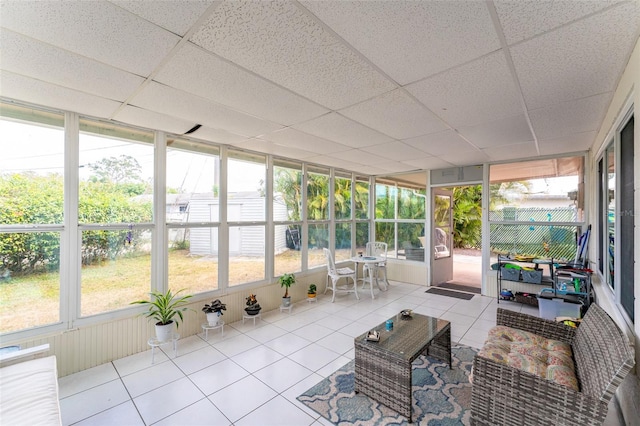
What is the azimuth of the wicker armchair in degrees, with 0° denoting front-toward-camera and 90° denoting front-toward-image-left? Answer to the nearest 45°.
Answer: approximately 90°

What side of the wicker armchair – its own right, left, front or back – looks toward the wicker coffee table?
front

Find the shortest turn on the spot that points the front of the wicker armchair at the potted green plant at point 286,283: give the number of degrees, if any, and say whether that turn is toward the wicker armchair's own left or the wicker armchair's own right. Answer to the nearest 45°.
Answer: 0° — it already faces it

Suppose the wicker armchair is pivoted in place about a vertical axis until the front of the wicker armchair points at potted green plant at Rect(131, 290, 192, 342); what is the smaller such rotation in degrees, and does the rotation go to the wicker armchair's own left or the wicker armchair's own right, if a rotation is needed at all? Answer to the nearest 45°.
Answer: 0° — it already faces it

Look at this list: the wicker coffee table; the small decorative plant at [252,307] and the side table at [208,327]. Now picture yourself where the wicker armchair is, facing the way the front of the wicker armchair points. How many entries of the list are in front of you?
3

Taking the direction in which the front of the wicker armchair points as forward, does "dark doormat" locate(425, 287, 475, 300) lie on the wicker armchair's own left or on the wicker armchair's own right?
on the wicker armchair's own right

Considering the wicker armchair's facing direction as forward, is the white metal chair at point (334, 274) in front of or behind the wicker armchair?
in front

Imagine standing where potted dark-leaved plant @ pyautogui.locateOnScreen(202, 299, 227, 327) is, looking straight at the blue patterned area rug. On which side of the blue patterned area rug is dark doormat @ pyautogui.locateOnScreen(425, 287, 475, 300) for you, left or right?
left

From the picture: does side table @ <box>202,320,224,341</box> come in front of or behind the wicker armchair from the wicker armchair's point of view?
in front
